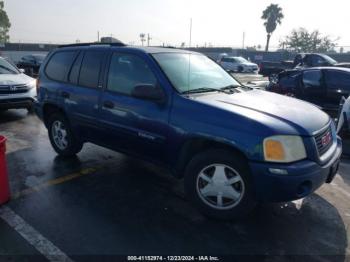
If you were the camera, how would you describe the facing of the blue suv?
facing the viewer and to the right of the viewer

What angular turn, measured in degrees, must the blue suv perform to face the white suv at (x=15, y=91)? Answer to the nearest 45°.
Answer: approximately 180°

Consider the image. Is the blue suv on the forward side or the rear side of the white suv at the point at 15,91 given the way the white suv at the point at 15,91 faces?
on the forward side

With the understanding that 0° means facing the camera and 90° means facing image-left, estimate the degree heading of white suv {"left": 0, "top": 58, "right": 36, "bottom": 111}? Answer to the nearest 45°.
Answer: approximately 315°

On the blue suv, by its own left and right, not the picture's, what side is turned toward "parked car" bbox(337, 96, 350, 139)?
left

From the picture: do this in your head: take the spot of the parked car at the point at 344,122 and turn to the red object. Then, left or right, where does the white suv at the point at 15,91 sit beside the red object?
right

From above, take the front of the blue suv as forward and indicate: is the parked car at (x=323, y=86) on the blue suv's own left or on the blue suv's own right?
on the blue suv's own left

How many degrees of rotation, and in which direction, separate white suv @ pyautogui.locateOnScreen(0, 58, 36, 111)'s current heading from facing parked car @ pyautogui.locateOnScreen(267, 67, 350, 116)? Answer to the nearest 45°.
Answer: approximately 45° to its left

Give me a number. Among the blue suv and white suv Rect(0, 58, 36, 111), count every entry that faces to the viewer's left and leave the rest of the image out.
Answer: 0

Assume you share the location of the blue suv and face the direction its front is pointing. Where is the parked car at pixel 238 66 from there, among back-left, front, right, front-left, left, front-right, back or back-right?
back-left
